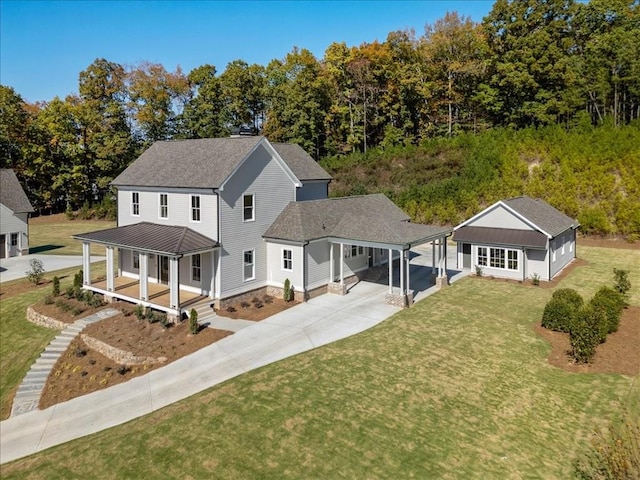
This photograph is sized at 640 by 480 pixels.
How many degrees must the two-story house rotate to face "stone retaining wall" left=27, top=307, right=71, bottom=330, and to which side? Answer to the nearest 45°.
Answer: approximately 45° to its right

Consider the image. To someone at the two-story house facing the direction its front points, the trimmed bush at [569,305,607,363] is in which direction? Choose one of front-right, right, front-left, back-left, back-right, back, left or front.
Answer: left

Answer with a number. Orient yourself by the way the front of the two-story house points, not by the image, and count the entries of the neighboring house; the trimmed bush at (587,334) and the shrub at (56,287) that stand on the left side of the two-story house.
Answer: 1

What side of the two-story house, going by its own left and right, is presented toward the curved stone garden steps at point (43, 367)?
front

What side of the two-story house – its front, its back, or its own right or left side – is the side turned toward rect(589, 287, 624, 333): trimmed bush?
left

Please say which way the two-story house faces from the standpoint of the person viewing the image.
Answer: facing the viewer and to the left of the viewer

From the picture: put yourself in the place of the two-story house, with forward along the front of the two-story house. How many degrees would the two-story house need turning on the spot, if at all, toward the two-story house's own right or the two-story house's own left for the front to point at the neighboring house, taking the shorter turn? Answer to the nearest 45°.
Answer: approximately 90° to the two-story house's own right

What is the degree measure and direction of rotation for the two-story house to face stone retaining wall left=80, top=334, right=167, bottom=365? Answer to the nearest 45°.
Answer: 0° — it already faces it

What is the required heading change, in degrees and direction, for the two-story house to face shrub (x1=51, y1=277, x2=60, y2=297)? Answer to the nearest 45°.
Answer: approximately 45° to its right

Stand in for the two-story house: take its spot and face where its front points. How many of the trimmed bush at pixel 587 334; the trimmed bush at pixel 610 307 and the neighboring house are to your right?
1
